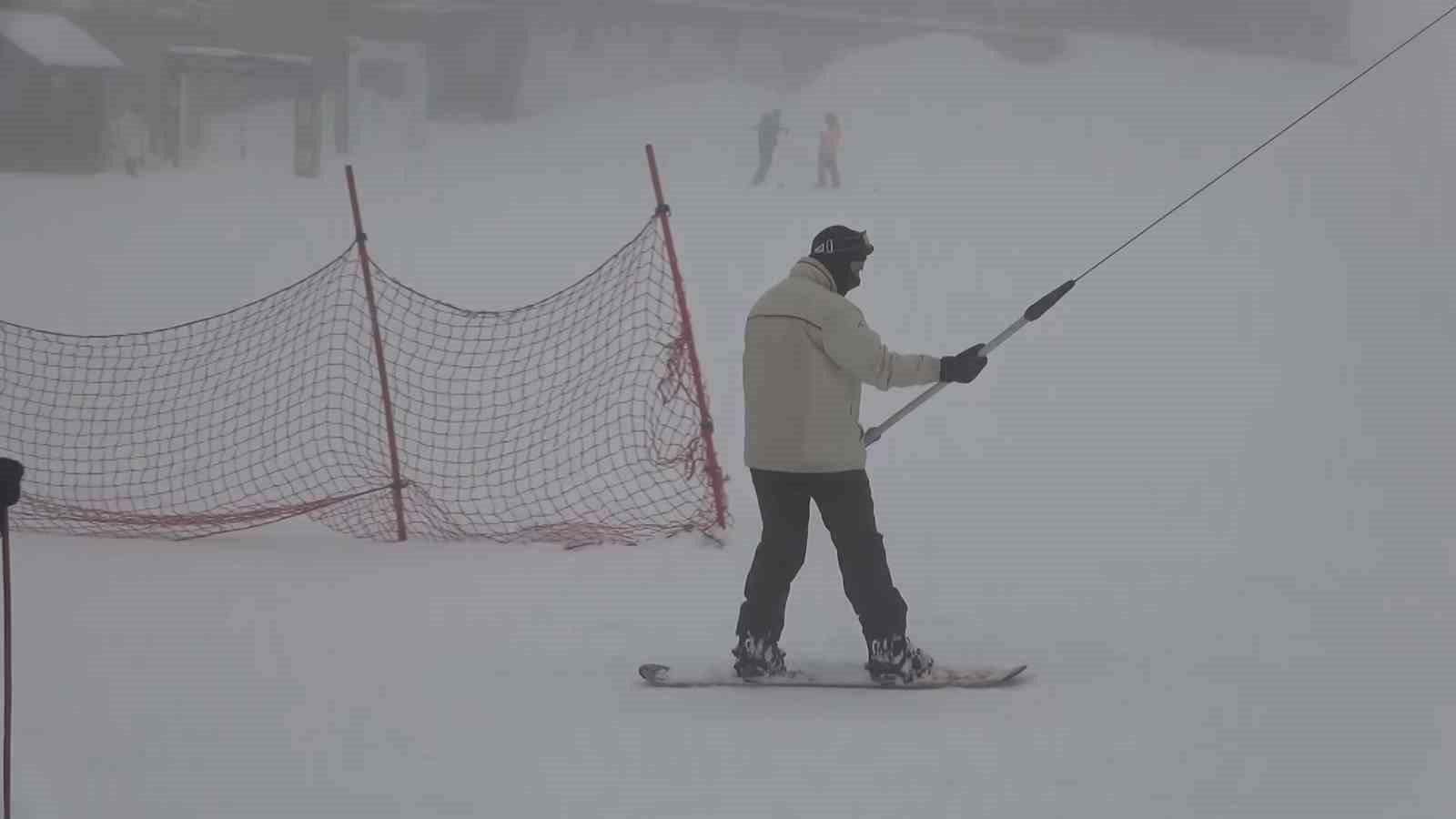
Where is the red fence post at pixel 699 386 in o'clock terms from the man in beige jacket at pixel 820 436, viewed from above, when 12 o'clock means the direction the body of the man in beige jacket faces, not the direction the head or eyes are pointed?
The red fence post is roughly at 10 o'clock from the man in beige jacket.

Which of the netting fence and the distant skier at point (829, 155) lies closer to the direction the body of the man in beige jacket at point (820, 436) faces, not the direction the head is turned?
the distant skier

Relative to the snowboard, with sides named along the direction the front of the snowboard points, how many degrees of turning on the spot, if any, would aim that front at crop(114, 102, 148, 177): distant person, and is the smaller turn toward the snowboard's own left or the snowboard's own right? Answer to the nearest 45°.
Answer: approximately 135° to the snowboard's own left

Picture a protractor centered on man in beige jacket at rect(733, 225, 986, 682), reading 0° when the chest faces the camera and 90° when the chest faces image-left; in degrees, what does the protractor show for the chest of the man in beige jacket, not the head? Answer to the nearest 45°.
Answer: approximately 225°

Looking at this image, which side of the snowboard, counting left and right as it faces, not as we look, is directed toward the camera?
right

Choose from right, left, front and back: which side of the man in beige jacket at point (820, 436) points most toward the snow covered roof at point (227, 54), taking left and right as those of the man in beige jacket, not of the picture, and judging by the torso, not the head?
left

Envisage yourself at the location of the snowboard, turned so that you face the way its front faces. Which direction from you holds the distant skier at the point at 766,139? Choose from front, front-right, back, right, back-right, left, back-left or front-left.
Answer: left

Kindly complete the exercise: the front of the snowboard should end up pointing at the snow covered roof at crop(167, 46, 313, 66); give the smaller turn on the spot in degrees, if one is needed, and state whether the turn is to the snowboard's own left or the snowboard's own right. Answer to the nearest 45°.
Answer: approximately 135° to the snowboard's own left

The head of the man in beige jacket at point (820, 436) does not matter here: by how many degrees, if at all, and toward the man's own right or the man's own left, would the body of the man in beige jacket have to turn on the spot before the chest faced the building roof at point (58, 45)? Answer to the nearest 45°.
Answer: approximately 90° to the man's own left
